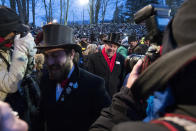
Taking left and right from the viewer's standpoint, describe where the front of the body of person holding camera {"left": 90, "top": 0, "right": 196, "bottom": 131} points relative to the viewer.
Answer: facing to the left of the viewer

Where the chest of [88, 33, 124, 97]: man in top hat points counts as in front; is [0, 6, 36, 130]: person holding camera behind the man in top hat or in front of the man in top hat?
in front

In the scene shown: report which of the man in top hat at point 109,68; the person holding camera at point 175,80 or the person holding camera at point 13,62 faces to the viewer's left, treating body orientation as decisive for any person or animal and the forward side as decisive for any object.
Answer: the person holding camera at point 175,80

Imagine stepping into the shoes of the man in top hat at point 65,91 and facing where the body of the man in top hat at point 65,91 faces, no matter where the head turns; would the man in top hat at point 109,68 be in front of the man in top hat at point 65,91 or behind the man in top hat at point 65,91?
behind

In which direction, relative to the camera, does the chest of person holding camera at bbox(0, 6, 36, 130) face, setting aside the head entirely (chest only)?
to the viewer's right

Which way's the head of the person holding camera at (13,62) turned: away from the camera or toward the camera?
away from the camera

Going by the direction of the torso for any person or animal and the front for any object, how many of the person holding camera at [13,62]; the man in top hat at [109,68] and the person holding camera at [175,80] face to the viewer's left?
1

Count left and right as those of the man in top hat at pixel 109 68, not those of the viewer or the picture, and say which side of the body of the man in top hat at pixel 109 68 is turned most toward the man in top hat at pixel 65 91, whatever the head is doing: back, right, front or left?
front

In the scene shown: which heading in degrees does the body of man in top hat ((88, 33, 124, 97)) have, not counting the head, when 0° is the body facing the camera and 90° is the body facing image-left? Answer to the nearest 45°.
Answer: approximately 0°

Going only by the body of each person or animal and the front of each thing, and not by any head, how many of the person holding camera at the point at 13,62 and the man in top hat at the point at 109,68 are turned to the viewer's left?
0
